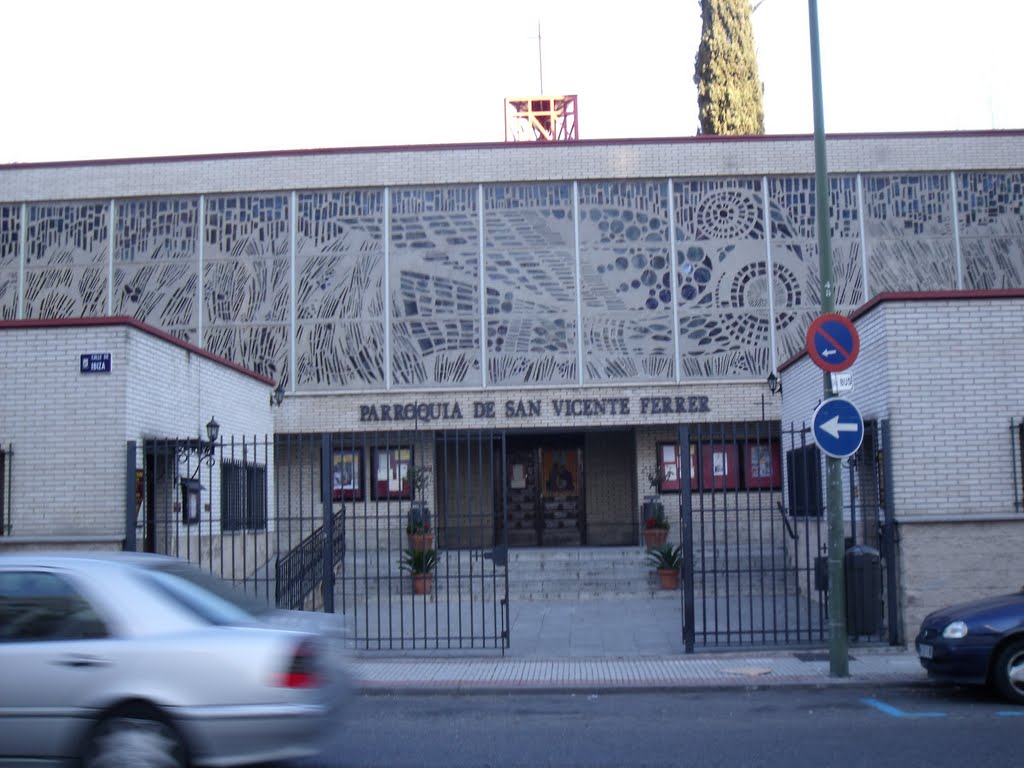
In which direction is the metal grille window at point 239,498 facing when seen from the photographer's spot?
facing the viewer and to the right of the viewer

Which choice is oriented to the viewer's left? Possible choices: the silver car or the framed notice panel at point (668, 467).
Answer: the silver car

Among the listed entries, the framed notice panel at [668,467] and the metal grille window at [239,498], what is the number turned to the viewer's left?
0

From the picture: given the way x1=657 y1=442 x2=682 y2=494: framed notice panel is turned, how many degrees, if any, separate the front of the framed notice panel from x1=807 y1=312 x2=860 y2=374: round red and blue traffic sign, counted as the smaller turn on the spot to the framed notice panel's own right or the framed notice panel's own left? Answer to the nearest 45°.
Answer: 0° — it already faces it

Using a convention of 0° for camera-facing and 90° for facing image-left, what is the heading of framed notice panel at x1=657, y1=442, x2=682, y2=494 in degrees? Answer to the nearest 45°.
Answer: approximately 0°

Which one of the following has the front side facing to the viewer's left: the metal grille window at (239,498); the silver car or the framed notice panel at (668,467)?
the silver car

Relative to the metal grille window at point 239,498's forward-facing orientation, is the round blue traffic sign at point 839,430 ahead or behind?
ahead

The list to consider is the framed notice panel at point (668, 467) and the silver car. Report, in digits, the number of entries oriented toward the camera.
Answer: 1

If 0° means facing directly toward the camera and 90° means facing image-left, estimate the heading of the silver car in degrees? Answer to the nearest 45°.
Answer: approximately 90°

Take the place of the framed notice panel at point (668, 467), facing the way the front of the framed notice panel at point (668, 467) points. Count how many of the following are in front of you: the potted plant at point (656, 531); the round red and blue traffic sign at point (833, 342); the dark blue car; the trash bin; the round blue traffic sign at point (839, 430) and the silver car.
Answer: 6

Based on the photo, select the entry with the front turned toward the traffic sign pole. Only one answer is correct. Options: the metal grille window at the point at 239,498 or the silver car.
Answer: the metal grille window

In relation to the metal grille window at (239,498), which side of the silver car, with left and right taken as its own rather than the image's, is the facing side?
right

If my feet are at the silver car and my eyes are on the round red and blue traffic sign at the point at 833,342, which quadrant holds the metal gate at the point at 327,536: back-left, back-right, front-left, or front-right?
front-left
